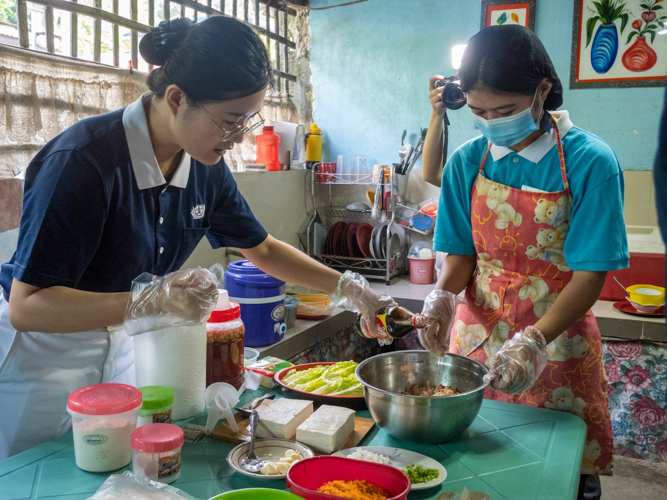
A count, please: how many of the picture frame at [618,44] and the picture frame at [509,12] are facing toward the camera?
2

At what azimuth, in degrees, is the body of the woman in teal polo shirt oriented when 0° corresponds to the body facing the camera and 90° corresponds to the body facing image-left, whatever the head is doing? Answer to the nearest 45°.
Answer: approximately 45°

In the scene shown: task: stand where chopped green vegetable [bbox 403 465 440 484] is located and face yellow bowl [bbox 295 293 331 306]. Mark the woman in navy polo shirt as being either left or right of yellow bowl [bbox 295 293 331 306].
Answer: left

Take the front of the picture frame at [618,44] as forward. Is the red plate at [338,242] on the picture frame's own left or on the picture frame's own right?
on the picture frame's own right

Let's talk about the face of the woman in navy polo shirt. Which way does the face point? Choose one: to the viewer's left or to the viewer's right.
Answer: to the viewer's right

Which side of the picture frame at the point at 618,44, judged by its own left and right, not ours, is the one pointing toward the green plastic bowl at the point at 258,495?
front

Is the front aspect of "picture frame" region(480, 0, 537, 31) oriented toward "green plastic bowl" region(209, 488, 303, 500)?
yes

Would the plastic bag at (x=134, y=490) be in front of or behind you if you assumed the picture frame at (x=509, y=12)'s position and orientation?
in front

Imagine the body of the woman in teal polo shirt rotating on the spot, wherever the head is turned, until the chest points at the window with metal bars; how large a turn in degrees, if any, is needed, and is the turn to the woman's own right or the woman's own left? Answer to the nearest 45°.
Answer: approximately 45° to the woman's own right

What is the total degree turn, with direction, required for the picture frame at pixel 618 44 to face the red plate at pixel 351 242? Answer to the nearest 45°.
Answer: approximately 90° to its right

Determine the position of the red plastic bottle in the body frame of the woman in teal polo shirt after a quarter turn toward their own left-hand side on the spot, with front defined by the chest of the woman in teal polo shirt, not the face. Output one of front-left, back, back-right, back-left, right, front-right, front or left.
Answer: back

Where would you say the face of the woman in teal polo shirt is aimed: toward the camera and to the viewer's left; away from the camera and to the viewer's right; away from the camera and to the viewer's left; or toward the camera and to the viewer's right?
toward the camera and to the viewer's left

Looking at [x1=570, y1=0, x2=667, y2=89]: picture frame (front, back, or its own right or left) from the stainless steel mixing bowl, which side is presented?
front
